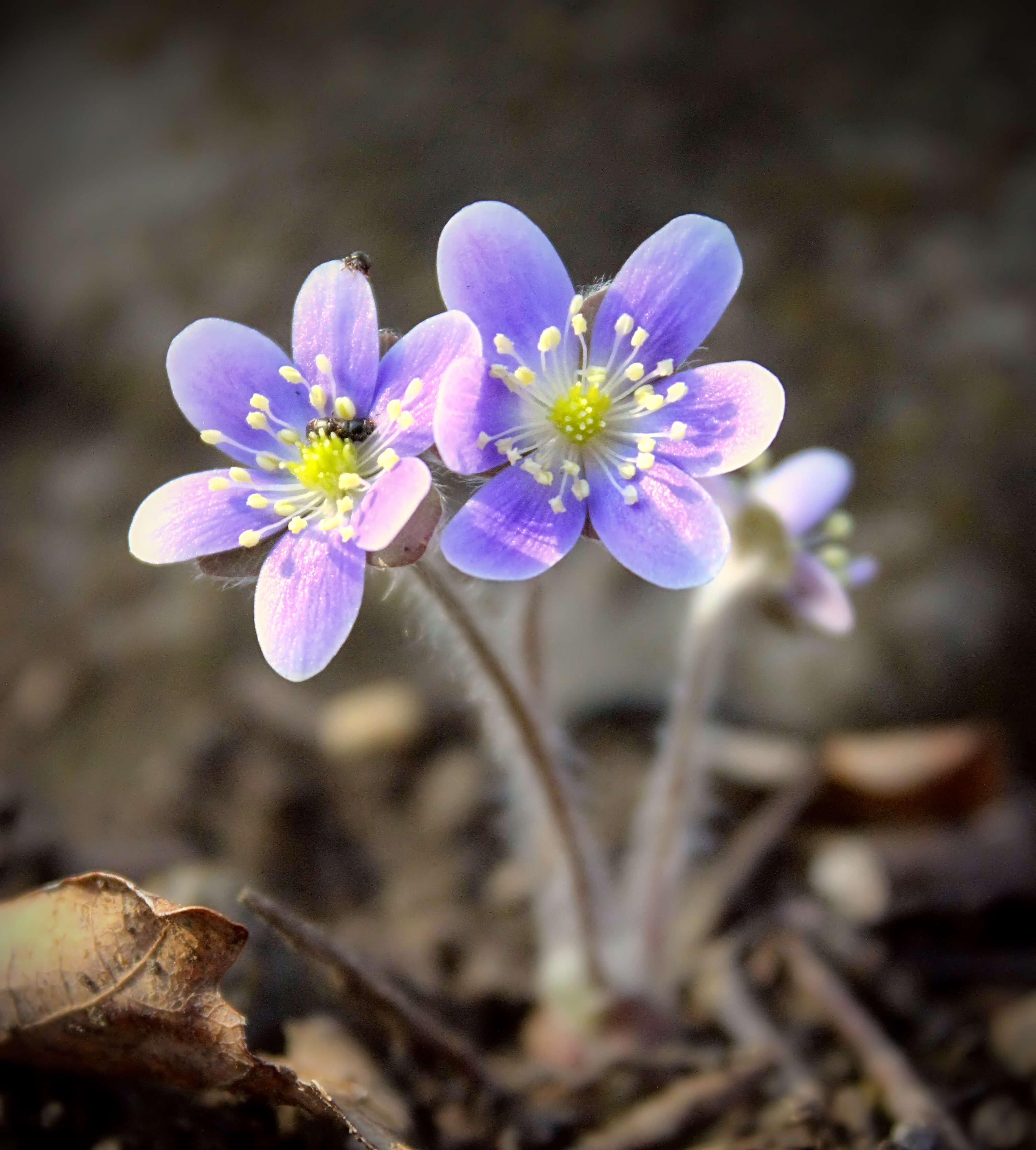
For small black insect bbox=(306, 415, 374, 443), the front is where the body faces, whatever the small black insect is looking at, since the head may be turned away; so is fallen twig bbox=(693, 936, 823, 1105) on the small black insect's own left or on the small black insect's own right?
on the small black insect's own left

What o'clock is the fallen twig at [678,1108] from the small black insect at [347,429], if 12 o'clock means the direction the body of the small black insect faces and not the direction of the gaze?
The fallen twig is roughly at 9 o'clock from the small black insect.
